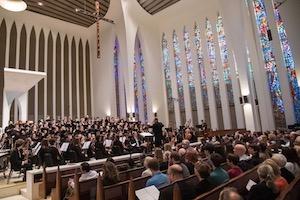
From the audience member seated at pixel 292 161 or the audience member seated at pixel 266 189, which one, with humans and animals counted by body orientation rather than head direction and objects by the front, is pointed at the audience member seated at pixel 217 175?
the audience member seated at pixel 266 189

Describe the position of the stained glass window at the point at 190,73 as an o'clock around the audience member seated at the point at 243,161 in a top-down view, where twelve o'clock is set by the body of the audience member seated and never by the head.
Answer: The stained glass window is roughly at 1 o'clock from the audience member seated.

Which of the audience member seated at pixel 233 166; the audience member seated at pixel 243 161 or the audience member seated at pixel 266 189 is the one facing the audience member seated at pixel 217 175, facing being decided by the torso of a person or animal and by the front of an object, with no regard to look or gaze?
the audience member seated at pixel 266 189

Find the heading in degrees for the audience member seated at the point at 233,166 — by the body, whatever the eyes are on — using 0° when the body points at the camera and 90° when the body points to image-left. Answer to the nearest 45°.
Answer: approximately 135°

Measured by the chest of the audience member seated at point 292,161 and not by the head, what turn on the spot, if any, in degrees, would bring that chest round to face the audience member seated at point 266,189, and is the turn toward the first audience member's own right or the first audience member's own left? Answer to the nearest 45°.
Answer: approximately 135° to the first audience member's own left

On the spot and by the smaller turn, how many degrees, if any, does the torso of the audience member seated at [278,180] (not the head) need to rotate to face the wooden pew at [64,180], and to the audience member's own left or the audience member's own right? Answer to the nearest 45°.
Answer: approximately 45° to the audience member's own left
